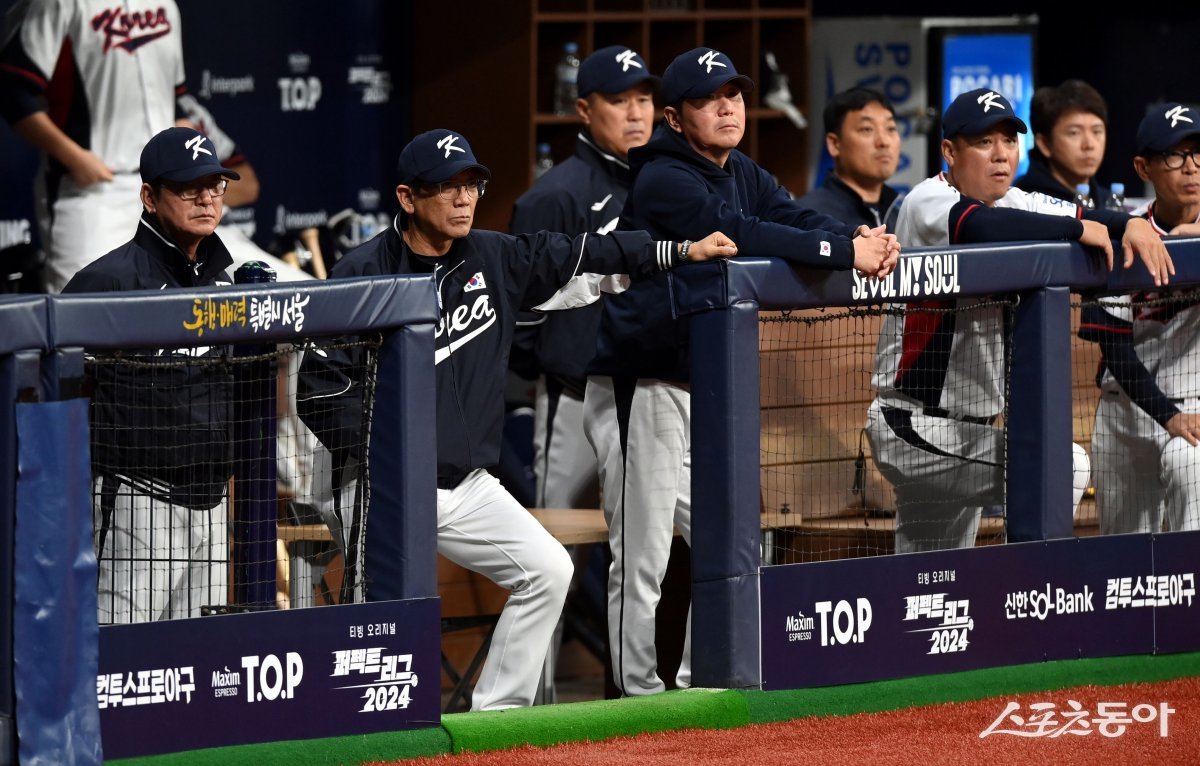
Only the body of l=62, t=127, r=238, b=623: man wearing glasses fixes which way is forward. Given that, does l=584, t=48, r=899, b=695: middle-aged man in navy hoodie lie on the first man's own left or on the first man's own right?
on the first man's own left

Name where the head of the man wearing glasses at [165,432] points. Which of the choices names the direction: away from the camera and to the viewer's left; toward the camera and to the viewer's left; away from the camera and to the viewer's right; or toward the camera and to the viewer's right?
toward the camera and to the viewer's right

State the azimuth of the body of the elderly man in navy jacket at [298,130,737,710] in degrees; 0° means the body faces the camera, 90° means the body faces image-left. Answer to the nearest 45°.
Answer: approximately 315°

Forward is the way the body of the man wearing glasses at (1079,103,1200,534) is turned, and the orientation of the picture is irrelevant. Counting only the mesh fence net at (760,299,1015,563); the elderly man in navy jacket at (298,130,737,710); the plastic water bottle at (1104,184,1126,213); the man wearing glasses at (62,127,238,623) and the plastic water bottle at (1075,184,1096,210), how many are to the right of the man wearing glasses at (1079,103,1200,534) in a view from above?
3

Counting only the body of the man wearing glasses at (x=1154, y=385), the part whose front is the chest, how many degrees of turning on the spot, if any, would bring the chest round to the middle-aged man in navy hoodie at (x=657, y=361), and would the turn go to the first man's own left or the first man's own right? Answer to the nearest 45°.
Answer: approximately 90° to the first man's own right

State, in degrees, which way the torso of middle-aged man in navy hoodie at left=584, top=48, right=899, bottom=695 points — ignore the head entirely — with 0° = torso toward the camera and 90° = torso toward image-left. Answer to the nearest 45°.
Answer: approximately 315°

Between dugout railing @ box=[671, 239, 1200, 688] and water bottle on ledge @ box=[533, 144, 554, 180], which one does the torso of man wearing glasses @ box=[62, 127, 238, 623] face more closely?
the dugout railing

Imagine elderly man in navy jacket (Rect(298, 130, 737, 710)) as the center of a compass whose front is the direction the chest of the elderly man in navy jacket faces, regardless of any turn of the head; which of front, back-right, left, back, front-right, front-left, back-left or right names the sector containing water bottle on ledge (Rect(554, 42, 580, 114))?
back-left
